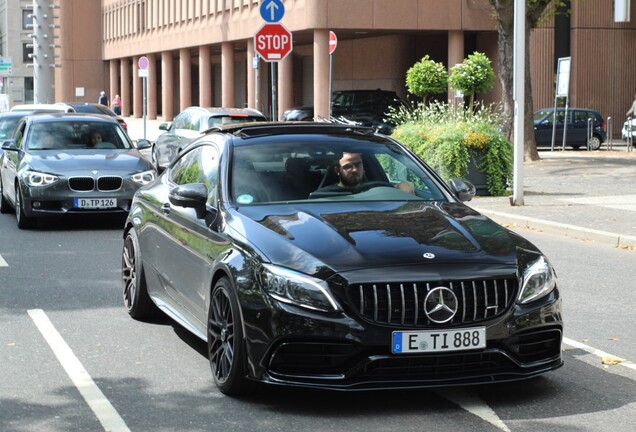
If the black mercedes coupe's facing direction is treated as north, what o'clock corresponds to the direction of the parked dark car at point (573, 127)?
The parked dark car is roughly at 8 o'clock from the black mercedes coupe.

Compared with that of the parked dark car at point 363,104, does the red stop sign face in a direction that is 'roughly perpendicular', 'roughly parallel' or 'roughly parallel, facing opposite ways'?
roughly perpendicular

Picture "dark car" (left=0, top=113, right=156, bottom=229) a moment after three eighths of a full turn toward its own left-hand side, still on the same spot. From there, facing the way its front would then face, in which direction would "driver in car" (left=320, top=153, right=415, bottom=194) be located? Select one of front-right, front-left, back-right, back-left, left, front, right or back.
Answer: back-right

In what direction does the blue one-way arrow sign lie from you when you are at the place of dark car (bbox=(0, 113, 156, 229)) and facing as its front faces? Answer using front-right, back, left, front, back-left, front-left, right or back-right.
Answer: back-left

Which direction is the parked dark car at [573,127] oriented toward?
to the viewer's left

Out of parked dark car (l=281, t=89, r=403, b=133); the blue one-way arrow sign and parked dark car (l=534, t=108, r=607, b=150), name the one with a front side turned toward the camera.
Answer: the blue one-way arrow sign

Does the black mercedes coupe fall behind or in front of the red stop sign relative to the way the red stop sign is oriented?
in front

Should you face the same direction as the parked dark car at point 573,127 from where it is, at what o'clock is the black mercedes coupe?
The black mercedes coupe is roughly at 9 o'clock from the parked dark car.

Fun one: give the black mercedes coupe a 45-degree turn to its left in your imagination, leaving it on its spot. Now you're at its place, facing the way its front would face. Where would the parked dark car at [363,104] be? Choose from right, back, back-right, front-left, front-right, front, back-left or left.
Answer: left

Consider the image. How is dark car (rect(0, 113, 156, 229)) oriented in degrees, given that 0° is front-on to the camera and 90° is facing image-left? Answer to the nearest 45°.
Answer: approximately 0°

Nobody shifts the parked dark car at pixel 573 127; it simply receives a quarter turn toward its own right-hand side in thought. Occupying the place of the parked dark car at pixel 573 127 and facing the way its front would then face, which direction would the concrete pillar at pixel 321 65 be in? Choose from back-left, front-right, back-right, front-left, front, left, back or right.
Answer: front-left

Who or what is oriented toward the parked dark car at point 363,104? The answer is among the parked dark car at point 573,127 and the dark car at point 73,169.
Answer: the parked dark car at point 573,127

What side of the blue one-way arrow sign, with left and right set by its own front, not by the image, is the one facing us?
front

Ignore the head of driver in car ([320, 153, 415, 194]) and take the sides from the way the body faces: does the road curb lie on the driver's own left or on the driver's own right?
on the driver's own left

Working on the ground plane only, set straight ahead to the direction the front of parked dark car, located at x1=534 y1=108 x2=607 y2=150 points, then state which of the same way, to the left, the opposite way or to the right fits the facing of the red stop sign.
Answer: to the left

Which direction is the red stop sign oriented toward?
toward the camera

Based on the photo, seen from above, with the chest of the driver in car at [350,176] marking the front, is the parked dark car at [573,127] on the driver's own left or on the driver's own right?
on the driver's own left
